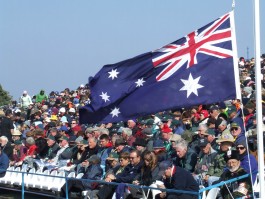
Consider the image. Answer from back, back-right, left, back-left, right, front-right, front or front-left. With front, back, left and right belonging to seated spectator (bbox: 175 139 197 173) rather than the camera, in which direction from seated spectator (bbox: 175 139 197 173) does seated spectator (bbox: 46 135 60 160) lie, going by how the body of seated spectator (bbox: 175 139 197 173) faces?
right

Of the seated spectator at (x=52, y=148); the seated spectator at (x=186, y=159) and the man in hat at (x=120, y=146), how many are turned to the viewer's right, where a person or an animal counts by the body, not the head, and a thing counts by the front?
0

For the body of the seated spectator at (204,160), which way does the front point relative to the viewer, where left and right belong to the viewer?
facing the viewer and to the left of the viewer

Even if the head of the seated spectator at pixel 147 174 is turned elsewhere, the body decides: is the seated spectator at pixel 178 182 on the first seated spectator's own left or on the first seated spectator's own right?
on the first seated spectator's own left

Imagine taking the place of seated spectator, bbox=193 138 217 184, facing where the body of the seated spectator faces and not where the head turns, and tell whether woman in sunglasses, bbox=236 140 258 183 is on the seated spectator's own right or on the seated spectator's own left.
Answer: on the seated spectator's own left

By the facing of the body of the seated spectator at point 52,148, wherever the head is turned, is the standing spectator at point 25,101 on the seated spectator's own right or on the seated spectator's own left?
on the seated spectator's own right

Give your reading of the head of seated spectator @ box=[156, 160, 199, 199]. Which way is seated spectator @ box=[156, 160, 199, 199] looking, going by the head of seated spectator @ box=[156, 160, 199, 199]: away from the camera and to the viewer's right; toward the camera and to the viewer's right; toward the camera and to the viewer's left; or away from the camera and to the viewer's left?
toward the camera and to the viewer's left

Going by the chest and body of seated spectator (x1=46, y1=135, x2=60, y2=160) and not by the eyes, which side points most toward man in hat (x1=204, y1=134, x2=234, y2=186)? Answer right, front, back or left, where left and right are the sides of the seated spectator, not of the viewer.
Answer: left
